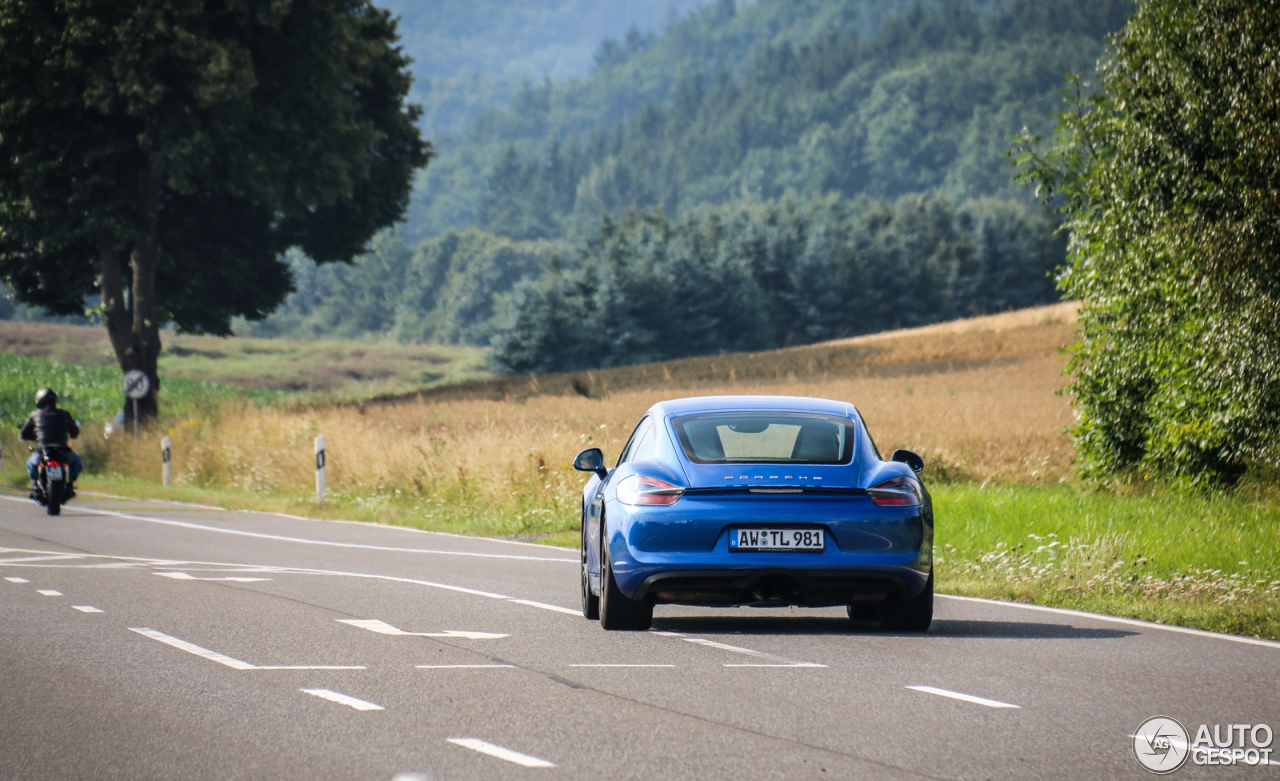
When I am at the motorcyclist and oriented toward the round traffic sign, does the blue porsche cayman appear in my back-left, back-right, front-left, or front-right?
back-right

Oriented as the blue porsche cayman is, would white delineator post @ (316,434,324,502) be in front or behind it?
in front

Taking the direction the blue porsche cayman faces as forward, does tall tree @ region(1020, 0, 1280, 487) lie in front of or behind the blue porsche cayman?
in front

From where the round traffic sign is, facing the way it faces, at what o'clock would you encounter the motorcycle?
The motorcycle is roughly at 12 o'clock from the round traffic sign.

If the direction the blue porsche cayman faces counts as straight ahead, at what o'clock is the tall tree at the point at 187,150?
The tall tree is roughly at 11 o'clock from the blue porsche cayman.

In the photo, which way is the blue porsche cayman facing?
away from the camera

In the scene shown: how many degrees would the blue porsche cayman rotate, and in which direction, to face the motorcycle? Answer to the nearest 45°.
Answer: approximately 45° to its left
